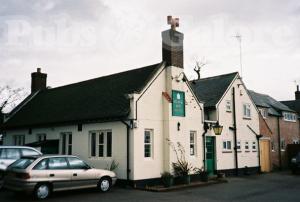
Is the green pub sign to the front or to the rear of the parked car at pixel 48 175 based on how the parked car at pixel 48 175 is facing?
to the front

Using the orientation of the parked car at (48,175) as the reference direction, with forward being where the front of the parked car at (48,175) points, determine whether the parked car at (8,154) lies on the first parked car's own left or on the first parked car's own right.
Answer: on the first parked car's own left

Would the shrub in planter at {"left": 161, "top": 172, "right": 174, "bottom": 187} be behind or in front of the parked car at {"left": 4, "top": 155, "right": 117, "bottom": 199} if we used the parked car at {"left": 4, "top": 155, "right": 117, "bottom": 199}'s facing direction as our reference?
in front

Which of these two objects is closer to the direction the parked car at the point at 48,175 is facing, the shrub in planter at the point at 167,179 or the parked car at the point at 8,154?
the shrub in planter

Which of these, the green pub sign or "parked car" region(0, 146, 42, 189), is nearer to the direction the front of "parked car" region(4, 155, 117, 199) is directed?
the green pub sign

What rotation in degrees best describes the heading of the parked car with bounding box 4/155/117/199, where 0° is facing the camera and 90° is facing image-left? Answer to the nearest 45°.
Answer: approximately 225°
